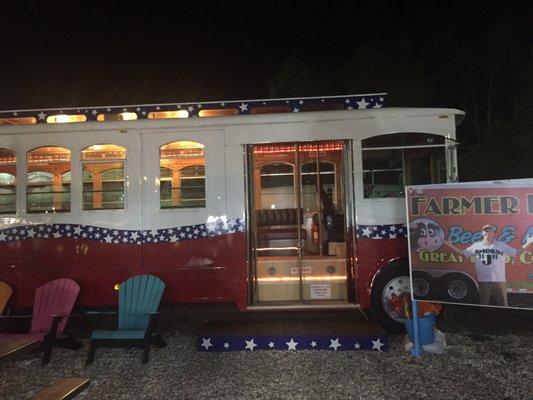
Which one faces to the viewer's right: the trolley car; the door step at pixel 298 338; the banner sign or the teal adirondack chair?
the trolley car

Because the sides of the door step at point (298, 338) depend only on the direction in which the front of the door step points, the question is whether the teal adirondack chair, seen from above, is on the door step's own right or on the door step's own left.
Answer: on the door step's own right

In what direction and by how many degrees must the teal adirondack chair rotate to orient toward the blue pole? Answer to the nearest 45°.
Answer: approximately 90° to its left

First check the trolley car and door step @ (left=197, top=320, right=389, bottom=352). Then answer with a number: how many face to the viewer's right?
1

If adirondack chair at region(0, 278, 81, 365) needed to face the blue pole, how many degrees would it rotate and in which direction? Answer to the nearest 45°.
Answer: approximately 90° to its left

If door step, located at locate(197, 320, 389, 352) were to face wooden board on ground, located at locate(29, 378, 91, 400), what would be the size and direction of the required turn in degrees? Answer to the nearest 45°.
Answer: approximately 45° to its right

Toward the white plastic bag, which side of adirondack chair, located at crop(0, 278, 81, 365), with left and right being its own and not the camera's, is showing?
left

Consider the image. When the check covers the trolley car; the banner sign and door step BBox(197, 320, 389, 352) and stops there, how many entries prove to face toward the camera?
2

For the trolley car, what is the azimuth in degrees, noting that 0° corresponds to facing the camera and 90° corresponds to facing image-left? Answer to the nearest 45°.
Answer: approximately 270°
